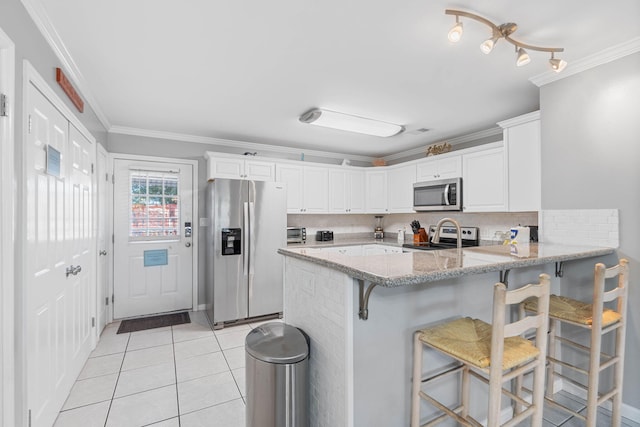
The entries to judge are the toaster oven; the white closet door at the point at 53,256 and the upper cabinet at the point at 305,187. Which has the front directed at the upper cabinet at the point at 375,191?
the white closet door

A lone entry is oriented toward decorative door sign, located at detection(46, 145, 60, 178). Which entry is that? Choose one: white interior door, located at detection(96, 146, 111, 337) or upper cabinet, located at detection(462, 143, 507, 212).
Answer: the upper cabinet

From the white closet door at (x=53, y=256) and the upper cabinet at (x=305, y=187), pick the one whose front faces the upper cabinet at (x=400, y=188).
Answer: the white closet door

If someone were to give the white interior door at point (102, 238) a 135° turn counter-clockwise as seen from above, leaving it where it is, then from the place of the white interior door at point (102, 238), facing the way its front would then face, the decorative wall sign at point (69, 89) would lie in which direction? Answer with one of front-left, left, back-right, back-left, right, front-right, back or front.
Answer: back-left

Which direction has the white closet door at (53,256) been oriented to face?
to the viewer's right

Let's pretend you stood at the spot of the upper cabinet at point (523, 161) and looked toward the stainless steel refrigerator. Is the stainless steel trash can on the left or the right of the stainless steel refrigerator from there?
left

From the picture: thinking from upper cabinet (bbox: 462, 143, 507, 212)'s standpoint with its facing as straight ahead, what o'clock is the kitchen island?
The kitchen island is roughly at 11 o'clock from the upper cabinet.

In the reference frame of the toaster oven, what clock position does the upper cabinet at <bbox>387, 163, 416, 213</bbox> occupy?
The upper cabinet is roughly at 9 o'clock from the toaster oven.

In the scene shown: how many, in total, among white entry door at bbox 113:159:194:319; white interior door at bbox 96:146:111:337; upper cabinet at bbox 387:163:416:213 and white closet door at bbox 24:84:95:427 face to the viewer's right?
2

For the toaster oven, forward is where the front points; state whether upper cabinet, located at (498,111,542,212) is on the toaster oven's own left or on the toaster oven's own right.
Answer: on the toaster oven's own left

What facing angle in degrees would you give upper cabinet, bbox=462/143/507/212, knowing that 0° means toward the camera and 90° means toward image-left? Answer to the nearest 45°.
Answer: approximately 45°

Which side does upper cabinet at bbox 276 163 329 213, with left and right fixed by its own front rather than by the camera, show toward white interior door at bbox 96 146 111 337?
right

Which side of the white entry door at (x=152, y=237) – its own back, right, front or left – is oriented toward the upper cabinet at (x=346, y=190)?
left

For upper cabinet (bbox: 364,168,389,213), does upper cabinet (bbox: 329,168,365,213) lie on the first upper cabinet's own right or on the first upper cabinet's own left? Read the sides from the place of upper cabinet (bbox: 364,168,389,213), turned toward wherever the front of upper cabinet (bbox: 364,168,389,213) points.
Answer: on the first upper cabinet's own right
